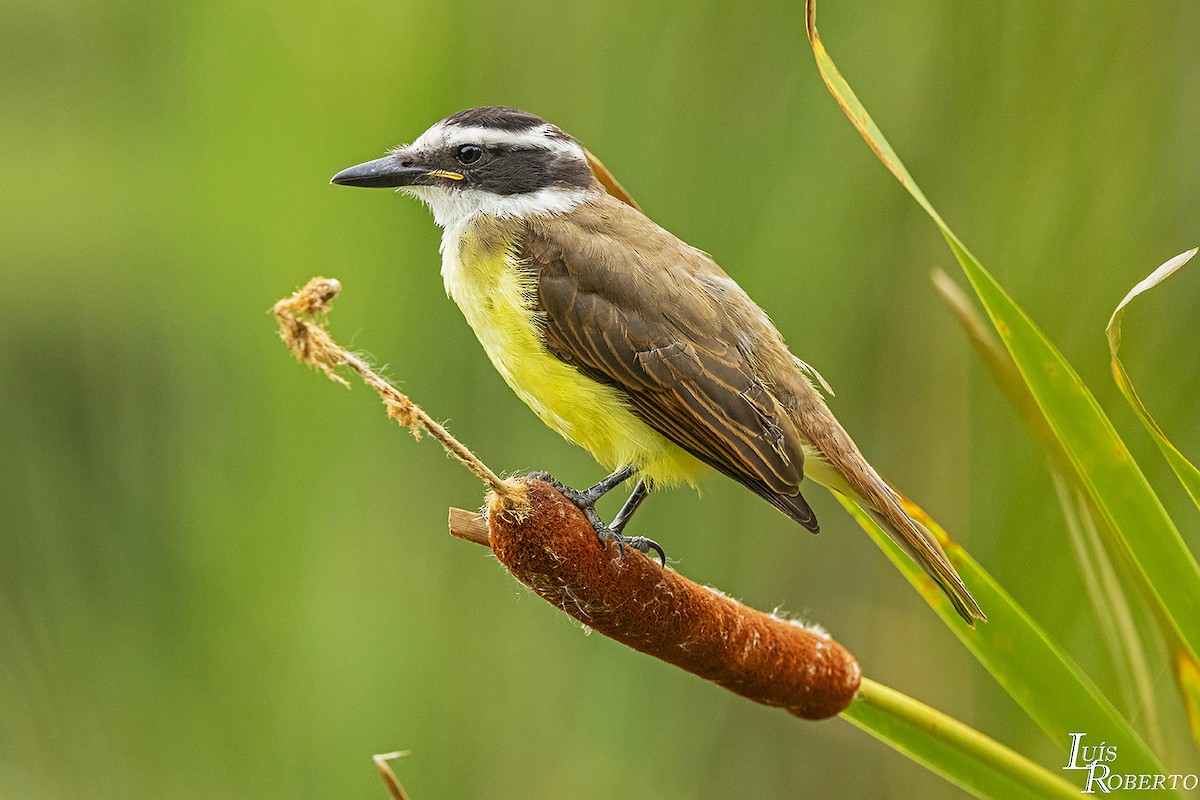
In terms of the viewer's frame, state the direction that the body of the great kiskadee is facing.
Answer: to the viewer's left

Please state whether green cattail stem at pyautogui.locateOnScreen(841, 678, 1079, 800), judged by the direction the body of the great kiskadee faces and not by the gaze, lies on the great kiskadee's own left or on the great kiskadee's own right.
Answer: on the great kiskadee's own left

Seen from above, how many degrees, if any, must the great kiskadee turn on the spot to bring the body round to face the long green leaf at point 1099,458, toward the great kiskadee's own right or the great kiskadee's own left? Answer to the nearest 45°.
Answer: approximately 135° to the great kiskadee's own left

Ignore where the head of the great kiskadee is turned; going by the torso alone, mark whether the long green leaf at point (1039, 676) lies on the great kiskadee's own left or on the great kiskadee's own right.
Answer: on the great kiskadee's own left
